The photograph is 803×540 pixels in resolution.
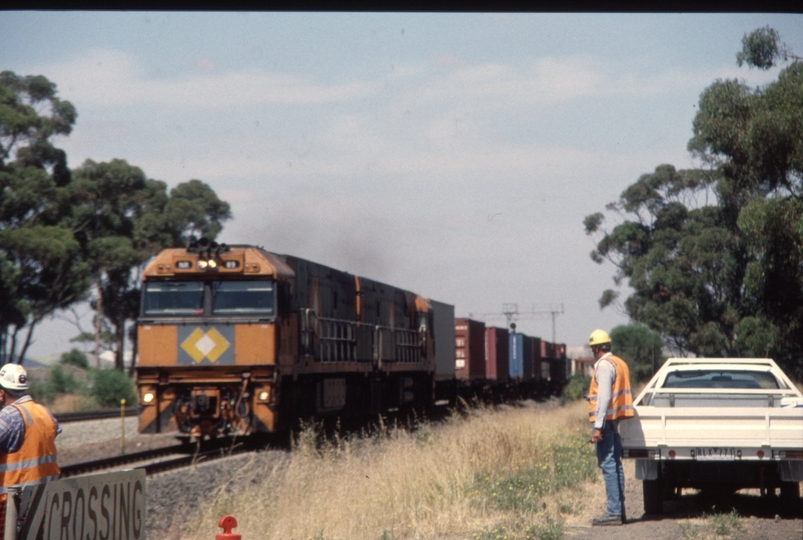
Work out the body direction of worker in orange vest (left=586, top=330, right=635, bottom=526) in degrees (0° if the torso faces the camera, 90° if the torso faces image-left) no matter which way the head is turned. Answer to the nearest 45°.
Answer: approximately 90°

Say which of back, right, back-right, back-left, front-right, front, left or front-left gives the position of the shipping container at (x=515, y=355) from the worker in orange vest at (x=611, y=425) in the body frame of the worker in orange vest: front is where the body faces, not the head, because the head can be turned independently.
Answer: right

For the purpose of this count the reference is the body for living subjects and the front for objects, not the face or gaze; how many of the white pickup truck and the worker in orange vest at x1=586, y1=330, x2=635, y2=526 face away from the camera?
1

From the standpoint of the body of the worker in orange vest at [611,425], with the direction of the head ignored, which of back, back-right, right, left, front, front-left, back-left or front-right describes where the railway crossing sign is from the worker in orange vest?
front-left

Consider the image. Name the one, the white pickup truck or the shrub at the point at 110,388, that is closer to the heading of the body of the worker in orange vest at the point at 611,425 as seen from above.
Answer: the shrub

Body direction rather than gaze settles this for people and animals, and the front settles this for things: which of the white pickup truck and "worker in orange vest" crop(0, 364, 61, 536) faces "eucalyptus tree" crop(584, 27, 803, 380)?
the white pickup truck

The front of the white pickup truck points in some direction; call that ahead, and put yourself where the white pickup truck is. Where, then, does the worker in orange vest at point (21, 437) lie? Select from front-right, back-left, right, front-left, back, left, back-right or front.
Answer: back-left

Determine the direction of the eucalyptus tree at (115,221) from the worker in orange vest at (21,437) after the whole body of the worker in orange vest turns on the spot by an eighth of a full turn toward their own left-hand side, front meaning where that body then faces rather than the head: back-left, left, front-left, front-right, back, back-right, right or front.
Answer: right

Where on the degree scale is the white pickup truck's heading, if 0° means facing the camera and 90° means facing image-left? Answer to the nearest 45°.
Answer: approximately 180°

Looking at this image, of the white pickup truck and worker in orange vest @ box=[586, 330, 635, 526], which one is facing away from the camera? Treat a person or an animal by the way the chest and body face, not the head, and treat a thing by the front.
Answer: the white pickup truck

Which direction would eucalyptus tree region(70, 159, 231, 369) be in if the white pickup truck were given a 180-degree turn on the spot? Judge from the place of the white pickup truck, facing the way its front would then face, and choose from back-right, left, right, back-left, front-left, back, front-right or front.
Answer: back-right

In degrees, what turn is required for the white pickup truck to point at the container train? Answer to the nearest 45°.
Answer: approximately 45° to its left

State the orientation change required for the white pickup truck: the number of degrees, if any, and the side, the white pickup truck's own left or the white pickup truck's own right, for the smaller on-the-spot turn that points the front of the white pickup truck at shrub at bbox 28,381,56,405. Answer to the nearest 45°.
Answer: approximately 45° to the white pickup truck's own left

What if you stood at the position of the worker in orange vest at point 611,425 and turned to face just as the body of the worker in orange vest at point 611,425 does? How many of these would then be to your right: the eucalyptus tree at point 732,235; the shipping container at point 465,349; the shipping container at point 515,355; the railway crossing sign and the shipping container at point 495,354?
4

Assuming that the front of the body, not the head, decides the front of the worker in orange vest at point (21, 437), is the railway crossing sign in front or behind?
behind
